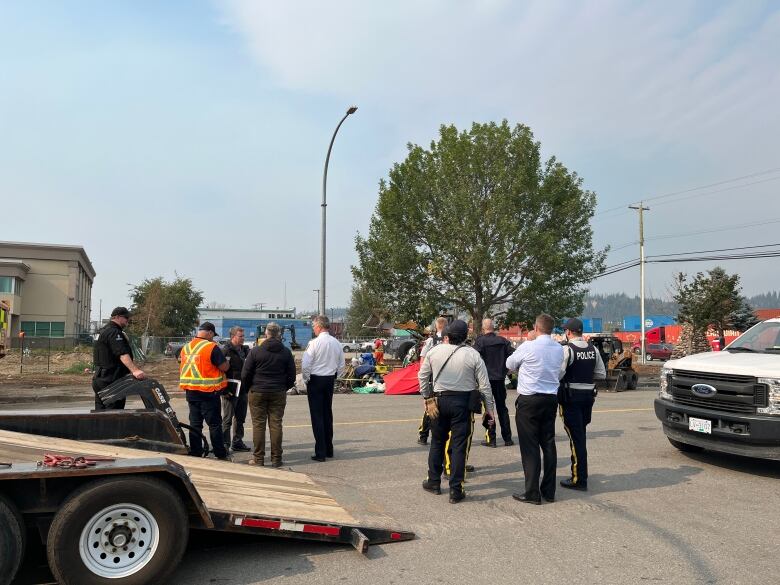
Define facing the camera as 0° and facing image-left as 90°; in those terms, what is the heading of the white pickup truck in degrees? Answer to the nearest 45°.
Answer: approximately 45°

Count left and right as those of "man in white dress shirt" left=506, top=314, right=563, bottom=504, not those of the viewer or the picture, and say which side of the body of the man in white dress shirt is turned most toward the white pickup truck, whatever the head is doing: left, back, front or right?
right

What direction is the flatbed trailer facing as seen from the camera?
to the viewer's left

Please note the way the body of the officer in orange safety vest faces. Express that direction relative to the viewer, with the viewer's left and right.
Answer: facing away from the viewer and to the right of the viewer

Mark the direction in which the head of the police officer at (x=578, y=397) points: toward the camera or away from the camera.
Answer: away from the camera

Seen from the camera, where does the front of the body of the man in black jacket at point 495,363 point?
away from the camera

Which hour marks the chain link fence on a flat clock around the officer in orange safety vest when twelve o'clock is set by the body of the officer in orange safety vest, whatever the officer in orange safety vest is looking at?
The chain link fence is roughly at 10 o'clock from the officer in orange safety vest.

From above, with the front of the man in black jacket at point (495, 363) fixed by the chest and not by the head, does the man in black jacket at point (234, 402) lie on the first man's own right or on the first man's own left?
on the first man's own left

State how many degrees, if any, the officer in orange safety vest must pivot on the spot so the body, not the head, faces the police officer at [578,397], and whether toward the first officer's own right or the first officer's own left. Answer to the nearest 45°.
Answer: approximately 90° to the first officer's own right

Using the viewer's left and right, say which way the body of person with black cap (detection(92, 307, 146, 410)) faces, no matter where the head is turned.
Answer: facing to the right of the viewer

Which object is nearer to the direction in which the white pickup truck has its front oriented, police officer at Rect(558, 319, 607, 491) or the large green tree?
the police officer
